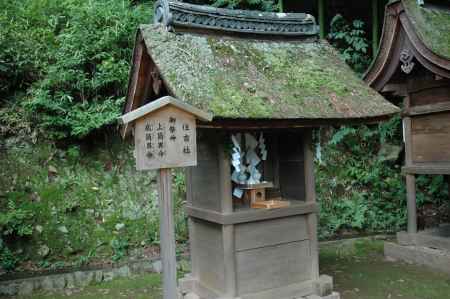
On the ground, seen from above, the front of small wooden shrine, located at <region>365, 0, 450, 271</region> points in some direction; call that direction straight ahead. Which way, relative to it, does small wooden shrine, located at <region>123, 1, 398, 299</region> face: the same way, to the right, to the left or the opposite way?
the same way

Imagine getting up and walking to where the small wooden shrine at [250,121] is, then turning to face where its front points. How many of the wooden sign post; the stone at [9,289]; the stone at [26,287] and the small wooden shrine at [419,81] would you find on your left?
1

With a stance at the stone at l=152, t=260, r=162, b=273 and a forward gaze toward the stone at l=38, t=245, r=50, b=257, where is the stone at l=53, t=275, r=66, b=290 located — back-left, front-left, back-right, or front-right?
front-left

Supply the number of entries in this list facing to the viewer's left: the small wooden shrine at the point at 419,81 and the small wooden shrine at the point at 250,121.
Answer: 0

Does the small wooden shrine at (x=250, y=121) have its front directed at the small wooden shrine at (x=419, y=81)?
no

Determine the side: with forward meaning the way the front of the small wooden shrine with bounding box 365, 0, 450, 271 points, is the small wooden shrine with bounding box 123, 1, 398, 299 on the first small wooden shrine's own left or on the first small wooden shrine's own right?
on the first small wooden shrine's own right

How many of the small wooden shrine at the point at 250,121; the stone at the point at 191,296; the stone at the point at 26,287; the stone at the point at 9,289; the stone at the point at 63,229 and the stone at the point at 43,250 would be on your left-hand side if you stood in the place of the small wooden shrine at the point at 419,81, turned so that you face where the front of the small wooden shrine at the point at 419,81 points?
0

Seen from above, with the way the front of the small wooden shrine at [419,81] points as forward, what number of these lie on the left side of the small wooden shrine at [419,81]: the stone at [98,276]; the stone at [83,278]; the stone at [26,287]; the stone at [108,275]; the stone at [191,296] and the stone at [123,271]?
0

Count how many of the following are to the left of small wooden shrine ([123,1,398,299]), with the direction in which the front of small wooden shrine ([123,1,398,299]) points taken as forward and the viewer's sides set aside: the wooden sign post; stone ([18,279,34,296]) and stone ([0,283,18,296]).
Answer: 0

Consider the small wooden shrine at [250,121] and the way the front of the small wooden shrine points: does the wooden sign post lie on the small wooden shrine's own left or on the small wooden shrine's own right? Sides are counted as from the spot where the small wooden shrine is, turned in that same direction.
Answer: on the small wooden shrine's own right

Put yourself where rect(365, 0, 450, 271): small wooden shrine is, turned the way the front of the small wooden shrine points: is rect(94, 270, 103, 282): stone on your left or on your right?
on your right
